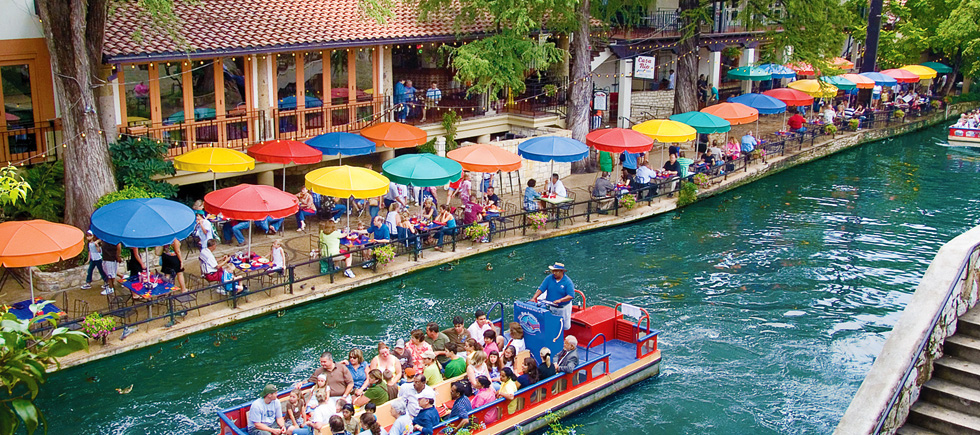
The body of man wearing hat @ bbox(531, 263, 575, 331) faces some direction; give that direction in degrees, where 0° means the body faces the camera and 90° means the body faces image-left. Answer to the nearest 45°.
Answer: approximately 45°

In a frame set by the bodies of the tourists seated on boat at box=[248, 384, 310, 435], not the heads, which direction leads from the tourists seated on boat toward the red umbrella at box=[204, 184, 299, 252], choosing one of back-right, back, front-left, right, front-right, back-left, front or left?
back-left

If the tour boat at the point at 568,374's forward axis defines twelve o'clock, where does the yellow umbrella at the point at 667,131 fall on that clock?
The yellow umbrella is roughly at 5 o'clock from the tour boat.

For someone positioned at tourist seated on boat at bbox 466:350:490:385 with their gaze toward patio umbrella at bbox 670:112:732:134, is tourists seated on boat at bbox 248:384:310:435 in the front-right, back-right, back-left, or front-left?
back-left

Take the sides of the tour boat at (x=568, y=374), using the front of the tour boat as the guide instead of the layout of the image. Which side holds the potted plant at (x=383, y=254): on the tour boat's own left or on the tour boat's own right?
on the tour boat's own right

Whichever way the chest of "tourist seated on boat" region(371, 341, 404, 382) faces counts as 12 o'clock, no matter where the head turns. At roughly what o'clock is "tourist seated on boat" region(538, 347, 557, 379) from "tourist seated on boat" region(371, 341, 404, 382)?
"tourist seated on boat" region(538, 347, 557, 379) is roughly at 9 o'clock from "tourist seated on boat" region(371, 341, 404, 382).

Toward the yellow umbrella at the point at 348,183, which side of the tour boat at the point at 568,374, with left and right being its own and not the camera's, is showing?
right

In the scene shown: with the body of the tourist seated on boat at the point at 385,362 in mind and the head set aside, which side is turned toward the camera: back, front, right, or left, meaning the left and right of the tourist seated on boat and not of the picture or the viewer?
front
